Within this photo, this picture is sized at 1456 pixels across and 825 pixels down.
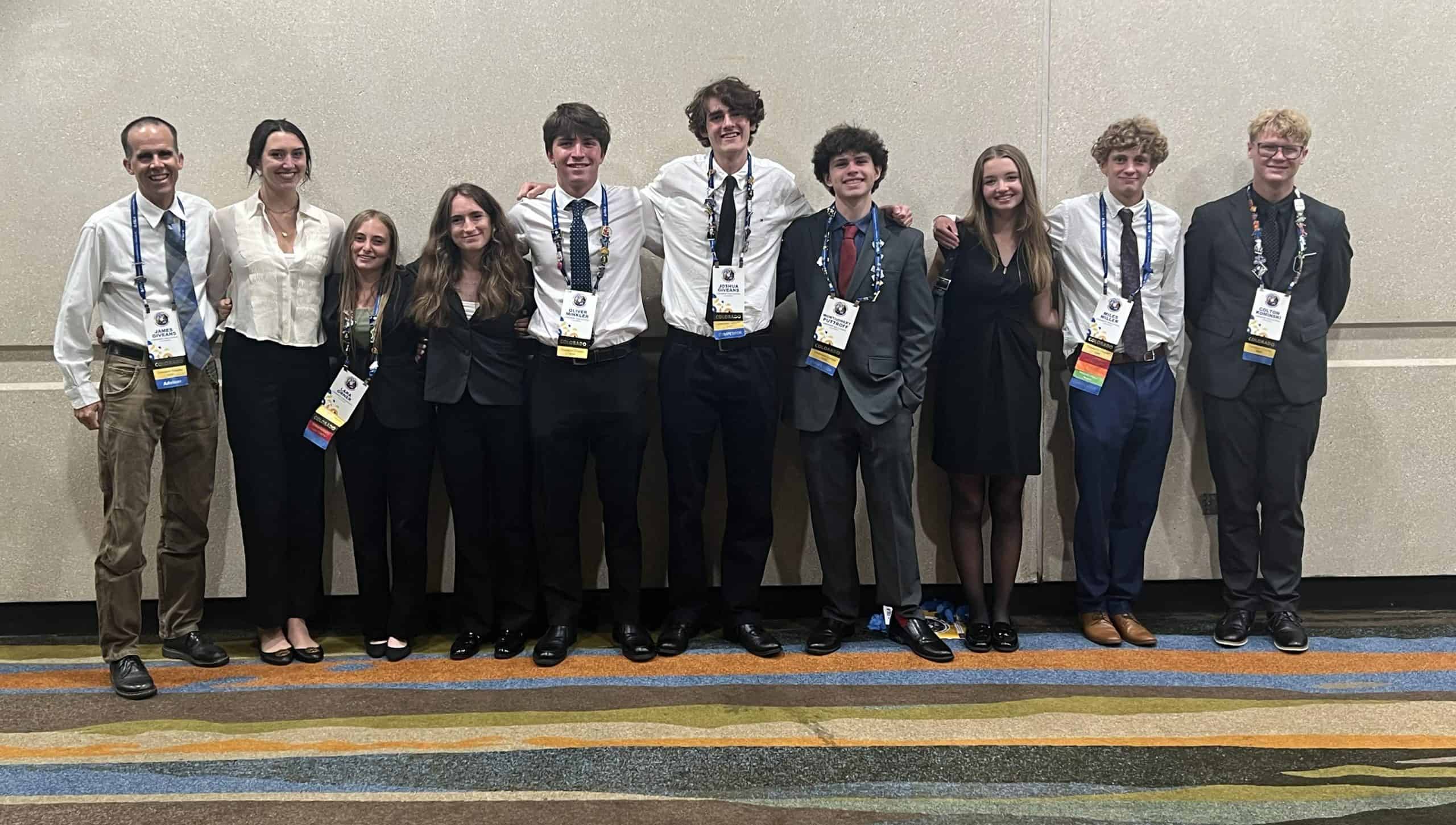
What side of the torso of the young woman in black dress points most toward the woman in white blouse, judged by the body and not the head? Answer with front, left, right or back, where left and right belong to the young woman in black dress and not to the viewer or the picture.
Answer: right

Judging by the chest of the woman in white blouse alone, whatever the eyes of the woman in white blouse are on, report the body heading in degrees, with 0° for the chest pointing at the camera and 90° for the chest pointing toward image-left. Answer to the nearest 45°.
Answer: approximately 0°

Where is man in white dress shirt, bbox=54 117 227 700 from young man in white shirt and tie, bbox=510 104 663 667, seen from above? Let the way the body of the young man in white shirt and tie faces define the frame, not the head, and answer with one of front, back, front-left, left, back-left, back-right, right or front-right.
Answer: right

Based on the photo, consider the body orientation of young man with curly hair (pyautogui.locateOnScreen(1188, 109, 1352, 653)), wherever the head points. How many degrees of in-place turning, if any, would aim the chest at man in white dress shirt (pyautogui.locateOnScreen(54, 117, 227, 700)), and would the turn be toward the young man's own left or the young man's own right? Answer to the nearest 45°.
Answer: approximately 45° to the young man's own right

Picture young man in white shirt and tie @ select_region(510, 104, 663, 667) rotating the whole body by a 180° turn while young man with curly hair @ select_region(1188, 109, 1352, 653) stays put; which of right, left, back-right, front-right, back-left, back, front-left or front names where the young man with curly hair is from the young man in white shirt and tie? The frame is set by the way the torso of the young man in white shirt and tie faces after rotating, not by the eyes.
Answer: right

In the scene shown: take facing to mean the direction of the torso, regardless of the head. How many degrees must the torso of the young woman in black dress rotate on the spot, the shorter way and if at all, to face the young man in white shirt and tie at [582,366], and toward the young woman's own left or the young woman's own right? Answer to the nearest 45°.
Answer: approximately 90° to the young woman's own right

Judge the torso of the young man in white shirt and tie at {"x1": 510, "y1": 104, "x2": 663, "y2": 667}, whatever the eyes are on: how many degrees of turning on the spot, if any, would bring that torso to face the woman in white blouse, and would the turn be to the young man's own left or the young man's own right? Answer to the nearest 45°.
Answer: approximately 90° to the young man's own right

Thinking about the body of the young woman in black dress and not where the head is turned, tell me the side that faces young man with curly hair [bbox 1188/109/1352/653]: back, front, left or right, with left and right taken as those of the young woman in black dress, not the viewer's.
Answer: left

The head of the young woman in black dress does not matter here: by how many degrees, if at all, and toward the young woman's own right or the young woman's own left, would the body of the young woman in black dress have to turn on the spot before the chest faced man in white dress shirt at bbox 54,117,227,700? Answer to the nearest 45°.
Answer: approximately 90° to the young woman's own right
